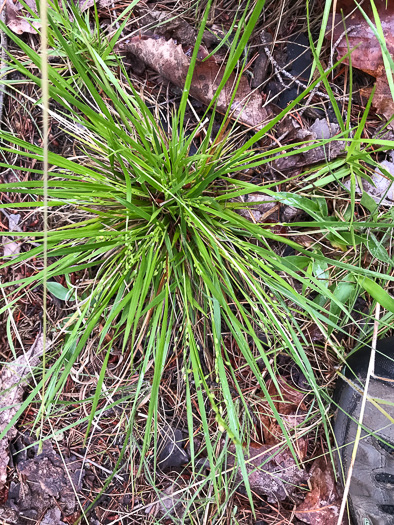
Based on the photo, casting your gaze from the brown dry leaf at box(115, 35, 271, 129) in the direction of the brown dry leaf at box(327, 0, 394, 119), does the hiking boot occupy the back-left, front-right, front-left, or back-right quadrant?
front-right

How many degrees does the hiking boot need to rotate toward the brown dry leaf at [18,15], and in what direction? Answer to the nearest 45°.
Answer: approximately 90° to its left

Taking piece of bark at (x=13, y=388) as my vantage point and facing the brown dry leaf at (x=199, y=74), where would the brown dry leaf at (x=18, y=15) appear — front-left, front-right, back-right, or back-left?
front-left

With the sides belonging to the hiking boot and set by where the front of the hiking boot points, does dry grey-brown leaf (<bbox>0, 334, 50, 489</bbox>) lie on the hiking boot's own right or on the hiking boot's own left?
on the hiking boot's own left

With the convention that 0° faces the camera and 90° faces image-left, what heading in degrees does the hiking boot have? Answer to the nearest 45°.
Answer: approximately 180°
